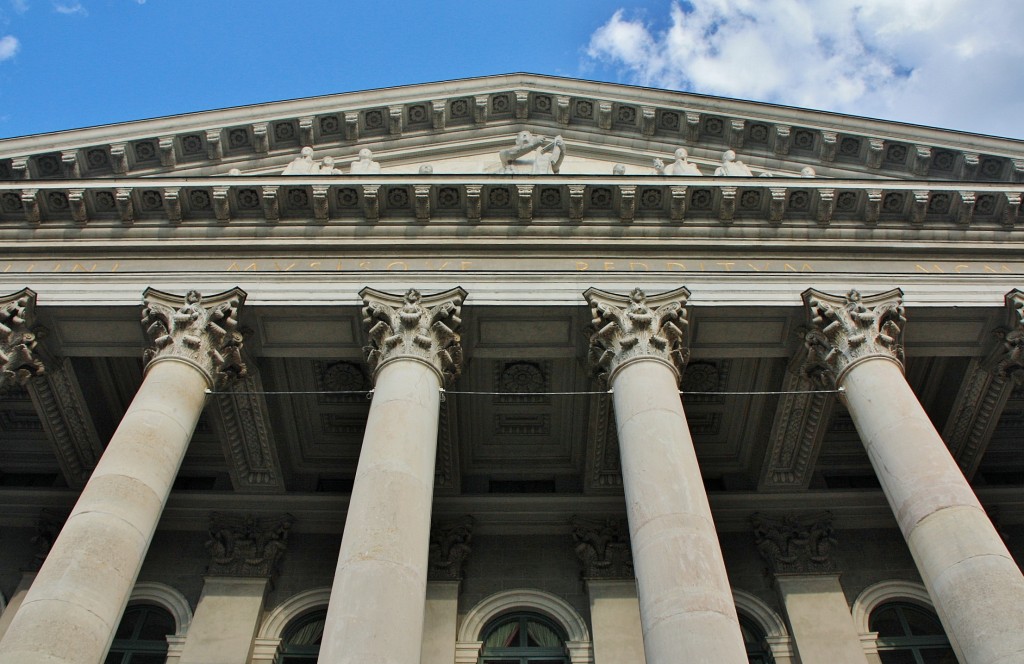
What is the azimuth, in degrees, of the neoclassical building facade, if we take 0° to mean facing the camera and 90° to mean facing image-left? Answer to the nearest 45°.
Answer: approximately 0°
